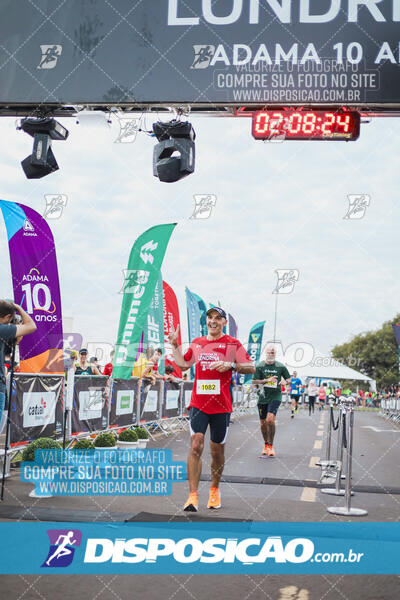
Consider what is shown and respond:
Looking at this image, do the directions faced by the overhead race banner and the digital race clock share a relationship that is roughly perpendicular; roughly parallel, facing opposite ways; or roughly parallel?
roughly parallel

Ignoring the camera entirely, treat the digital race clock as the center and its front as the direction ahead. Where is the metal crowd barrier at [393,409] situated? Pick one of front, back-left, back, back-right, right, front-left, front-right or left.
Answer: back

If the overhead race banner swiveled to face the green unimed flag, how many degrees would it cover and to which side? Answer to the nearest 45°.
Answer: approximately 180°

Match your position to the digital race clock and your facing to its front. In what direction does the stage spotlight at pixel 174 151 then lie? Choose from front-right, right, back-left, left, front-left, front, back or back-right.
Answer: right

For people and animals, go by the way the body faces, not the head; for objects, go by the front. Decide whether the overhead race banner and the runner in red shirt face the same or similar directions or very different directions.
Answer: same or similar directions

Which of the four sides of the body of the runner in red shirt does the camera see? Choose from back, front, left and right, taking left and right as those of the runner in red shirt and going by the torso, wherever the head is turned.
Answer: front

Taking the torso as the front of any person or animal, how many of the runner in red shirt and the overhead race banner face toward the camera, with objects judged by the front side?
2

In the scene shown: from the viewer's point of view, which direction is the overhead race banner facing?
toward the camera

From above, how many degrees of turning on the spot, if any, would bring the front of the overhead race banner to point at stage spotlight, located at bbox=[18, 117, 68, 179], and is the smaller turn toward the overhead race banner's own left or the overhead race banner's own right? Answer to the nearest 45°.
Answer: approximately 135° to the overhead race banner's own right

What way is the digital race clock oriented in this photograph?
toward the camera

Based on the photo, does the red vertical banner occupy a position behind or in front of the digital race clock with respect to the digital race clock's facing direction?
behind

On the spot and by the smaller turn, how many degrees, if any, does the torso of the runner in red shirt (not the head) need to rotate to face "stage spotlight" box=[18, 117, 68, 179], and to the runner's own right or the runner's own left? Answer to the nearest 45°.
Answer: approximately 135° to the runner's own right

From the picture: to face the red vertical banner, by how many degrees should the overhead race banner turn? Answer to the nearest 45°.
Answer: approximately 180°
